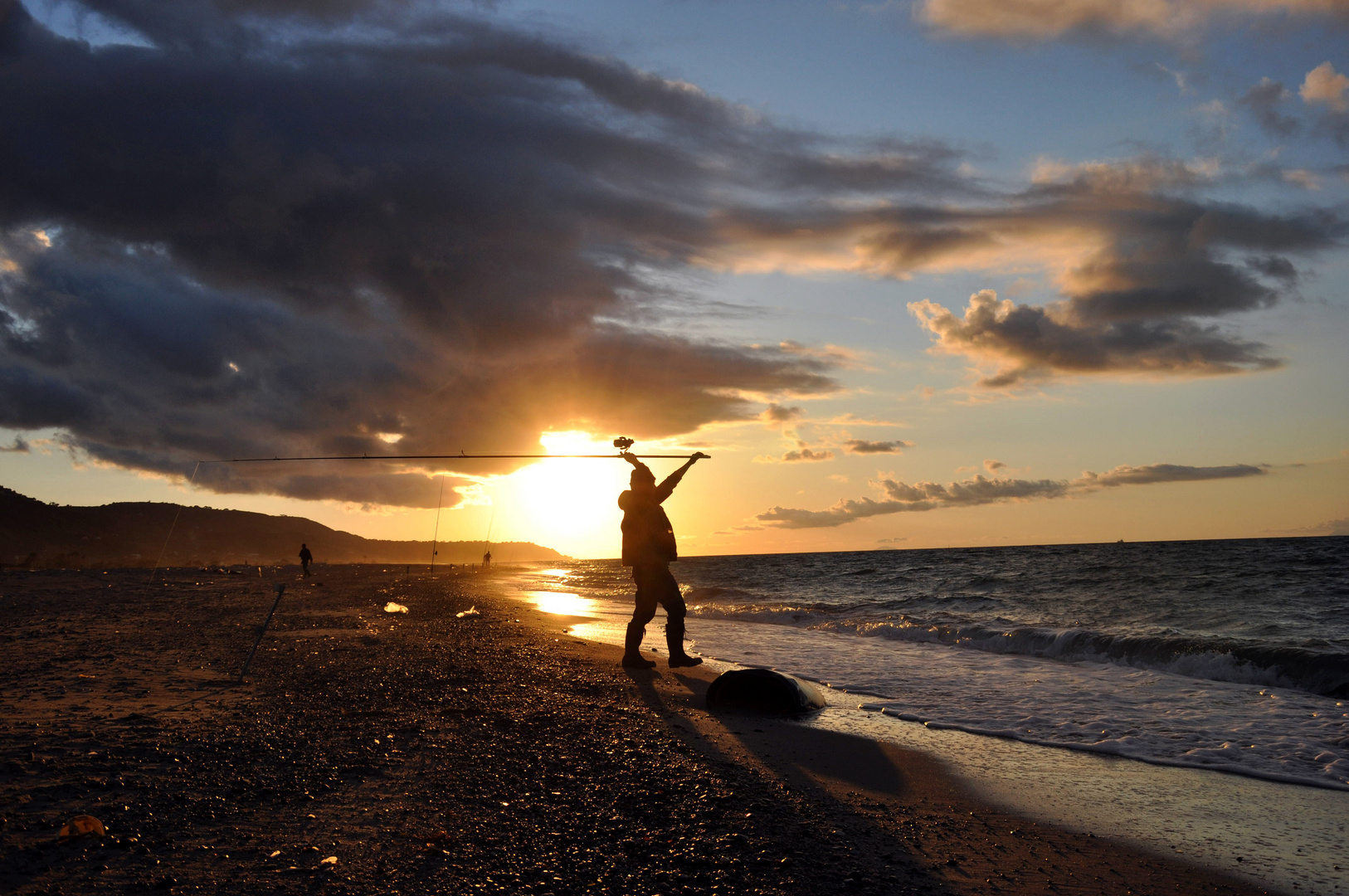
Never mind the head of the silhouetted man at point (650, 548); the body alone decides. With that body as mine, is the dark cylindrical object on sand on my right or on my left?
on my right

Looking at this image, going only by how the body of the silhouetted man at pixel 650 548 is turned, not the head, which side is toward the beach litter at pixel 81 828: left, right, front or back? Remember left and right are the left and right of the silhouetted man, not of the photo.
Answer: right

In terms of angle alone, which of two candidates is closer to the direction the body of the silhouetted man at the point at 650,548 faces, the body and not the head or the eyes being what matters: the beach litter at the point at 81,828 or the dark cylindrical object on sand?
the dark cylindrical object on sand

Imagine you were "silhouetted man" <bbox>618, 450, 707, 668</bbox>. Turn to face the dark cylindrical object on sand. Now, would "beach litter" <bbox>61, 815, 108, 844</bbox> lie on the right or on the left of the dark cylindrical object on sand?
right

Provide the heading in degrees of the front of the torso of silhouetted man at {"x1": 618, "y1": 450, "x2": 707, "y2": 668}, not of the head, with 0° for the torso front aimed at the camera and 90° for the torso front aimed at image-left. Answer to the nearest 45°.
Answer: approximately 270°
